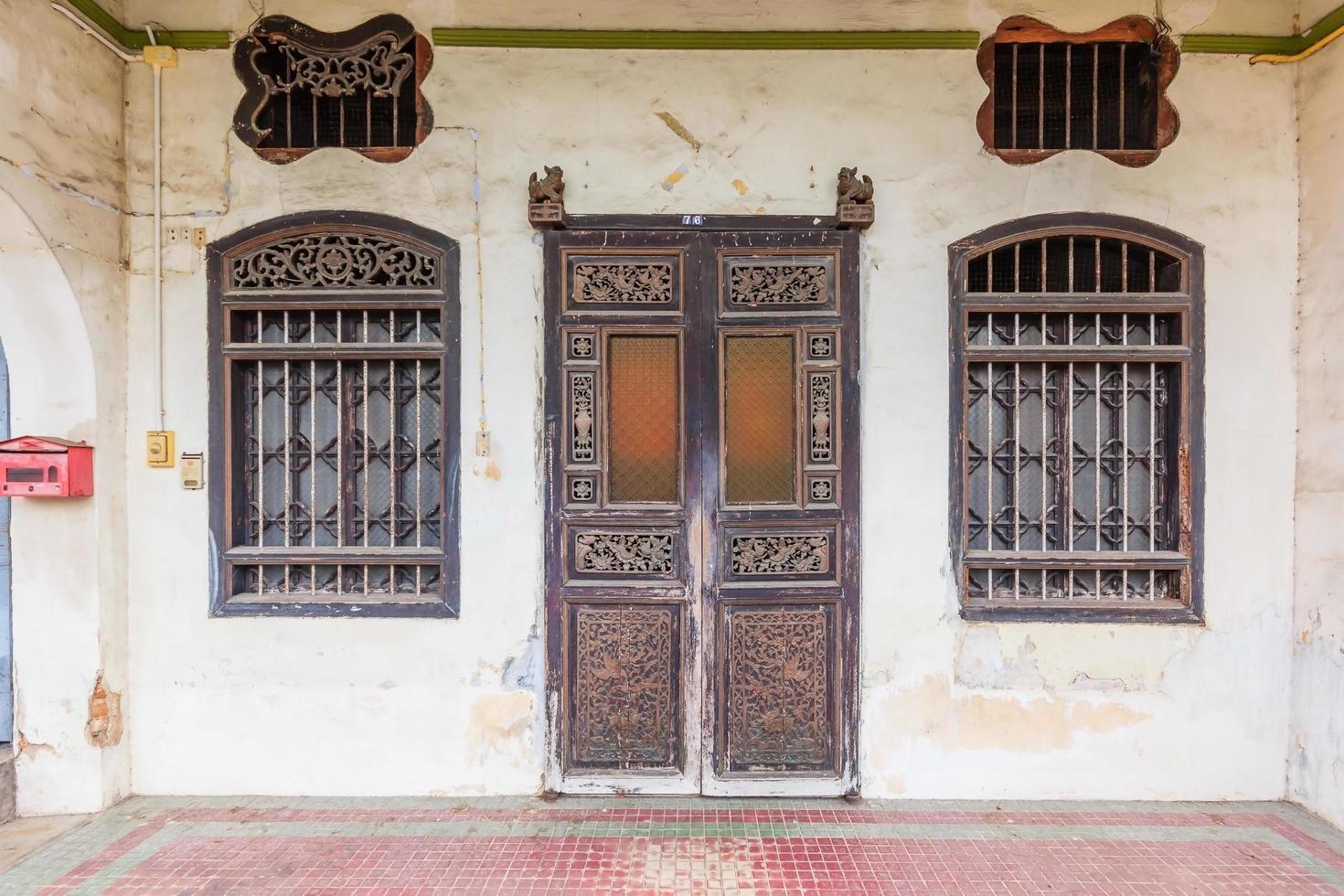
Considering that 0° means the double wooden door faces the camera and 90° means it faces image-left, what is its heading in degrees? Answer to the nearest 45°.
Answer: approximately 0°

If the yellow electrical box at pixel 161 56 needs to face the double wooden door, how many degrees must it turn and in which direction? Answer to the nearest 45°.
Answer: approximately 45° to its left

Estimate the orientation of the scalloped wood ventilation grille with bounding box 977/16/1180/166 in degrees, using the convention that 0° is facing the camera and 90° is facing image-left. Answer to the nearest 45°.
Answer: approximately 0°

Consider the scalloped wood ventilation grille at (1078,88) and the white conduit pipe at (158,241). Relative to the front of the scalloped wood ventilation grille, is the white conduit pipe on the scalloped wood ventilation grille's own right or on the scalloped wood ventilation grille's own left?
on the scalloped wood ventilation grille's own right

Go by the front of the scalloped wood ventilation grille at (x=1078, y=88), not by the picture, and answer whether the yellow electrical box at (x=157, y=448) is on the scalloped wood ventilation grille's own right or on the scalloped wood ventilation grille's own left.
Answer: on the scalloped wood ventilation grille's own right

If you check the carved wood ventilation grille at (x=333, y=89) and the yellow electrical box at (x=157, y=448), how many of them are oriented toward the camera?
2
